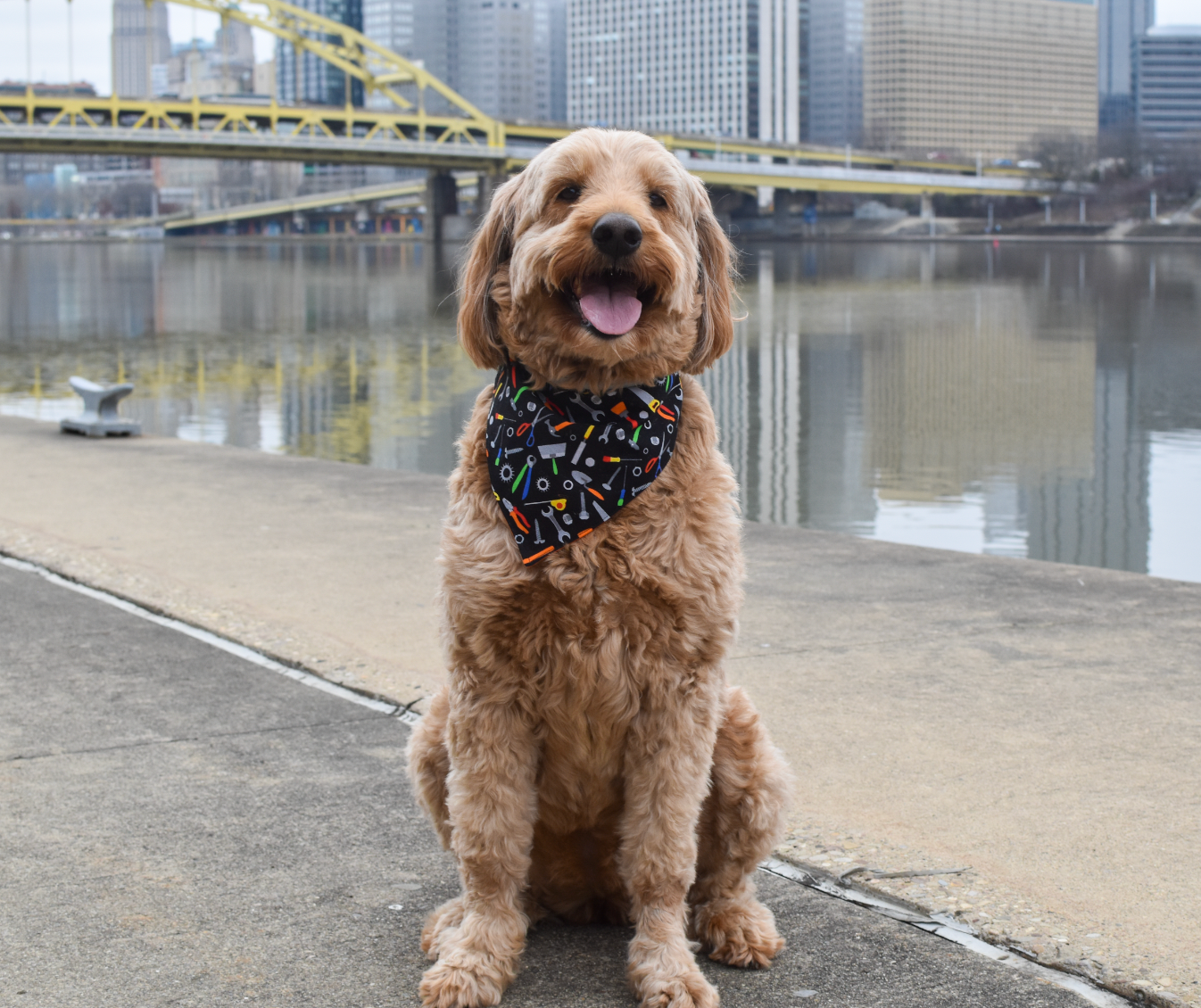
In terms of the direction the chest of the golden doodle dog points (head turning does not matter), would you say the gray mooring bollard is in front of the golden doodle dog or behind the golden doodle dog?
behind

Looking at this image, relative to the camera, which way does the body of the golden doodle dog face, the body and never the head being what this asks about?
toward the camera
